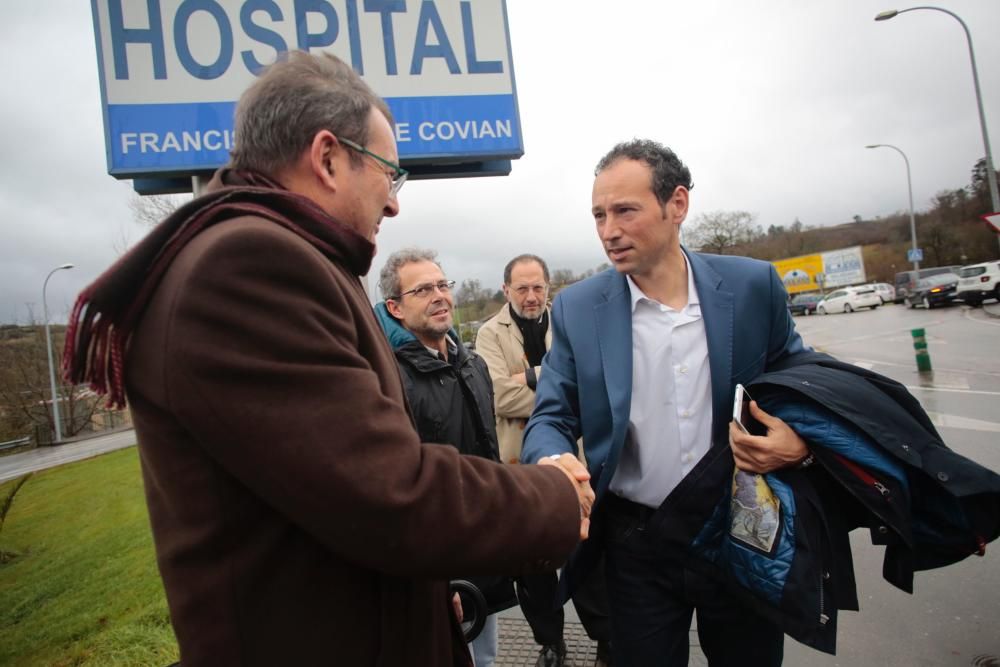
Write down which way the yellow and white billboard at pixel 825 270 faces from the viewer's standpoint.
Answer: facing the viewer

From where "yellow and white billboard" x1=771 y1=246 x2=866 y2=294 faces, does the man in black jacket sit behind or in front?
in front

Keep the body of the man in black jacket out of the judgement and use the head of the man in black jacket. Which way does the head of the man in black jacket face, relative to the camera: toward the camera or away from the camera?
toward the camera

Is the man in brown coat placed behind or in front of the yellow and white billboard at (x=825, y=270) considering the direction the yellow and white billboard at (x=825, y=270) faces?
in front

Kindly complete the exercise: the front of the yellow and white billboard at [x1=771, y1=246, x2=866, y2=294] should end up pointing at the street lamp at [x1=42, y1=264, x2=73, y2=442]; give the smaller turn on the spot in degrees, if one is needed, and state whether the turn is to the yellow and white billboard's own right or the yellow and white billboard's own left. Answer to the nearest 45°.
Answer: approximately 45° to the yellow and white billboard's own right

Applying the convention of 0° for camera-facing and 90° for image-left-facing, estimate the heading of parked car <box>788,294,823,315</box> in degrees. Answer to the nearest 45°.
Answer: approximately 45°

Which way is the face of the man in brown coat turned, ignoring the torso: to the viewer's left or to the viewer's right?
to the viewer's right

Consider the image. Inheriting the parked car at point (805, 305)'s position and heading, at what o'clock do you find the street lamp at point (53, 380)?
The street lamp is roughly at 12 o'clock from the parked car.

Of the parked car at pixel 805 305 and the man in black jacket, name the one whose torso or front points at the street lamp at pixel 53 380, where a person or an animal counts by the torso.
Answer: the parked car

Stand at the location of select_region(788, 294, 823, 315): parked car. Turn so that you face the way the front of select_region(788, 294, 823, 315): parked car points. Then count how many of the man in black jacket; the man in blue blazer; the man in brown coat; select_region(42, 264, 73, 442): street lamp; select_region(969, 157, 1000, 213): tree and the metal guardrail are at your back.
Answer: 1

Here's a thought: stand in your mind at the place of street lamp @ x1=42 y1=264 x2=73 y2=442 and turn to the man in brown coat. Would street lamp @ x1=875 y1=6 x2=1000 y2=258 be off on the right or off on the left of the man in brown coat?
left

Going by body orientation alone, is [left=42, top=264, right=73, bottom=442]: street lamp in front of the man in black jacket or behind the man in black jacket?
behind
